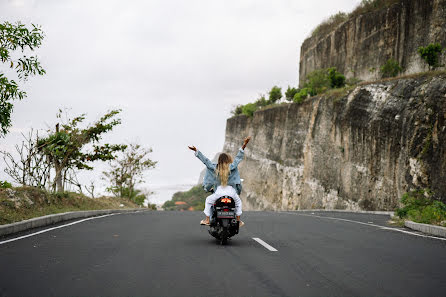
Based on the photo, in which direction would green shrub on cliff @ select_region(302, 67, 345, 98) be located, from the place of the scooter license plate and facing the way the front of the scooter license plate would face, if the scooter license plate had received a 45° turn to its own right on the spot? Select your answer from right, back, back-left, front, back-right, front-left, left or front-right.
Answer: back-right

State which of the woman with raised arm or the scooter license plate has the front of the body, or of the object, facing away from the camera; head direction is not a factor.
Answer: the woman with raised arm

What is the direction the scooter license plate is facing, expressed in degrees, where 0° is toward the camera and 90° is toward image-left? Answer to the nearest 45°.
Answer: approximately 0°

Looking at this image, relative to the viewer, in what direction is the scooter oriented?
away from the camera

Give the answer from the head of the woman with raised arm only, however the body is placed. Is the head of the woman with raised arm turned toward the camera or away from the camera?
away from the camera

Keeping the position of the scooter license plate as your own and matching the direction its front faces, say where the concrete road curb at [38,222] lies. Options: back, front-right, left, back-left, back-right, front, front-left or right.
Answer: back-right

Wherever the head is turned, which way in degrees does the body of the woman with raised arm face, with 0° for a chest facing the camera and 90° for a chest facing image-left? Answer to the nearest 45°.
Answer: approximately 180°

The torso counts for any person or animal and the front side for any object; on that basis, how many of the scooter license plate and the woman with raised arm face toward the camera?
1
